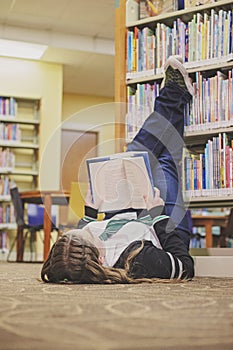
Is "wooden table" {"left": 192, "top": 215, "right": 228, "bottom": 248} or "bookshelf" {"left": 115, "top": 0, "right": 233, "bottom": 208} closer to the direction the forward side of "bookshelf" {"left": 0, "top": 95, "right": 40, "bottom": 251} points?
the bookshelf

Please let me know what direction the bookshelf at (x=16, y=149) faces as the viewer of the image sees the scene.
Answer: facing the viewer

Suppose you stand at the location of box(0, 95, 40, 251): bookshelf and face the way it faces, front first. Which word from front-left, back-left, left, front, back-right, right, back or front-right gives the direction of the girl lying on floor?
front

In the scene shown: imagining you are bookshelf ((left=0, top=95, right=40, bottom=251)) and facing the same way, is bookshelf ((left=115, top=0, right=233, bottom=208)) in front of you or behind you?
in front

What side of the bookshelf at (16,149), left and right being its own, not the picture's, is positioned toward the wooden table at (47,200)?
front

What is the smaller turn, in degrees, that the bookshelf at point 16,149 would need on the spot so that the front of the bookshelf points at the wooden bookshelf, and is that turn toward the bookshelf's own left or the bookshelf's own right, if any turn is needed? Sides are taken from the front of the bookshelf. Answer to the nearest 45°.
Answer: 0° — it already faces it

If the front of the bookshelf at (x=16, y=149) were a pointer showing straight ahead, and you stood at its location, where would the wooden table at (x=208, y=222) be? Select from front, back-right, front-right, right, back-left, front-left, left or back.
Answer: front-left
